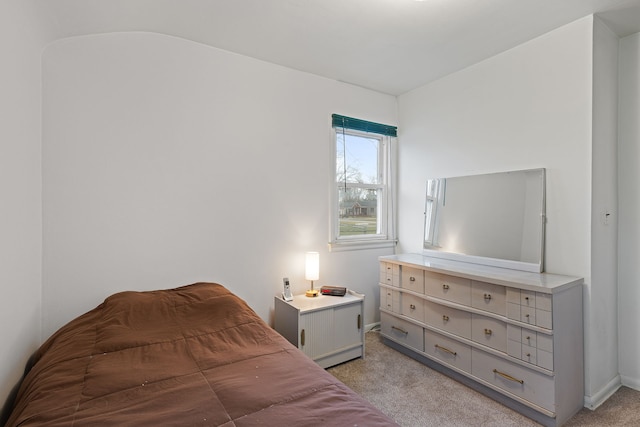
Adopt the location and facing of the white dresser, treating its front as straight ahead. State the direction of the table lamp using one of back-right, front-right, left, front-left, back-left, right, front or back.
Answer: front-right

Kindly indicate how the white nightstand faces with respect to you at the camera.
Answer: facing the viewer and to the right of the viewer

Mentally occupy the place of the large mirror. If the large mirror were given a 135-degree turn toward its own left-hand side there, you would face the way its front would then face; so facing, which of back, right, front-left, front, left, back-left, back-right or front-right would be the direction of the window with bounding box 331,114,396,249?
back

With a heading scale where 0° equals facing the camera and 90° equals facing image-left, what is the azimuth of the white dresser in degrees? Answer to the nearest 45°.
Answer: approximately 45°

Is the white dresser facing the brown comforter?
yes

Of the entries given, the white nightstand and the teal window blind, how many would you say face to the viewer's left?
0

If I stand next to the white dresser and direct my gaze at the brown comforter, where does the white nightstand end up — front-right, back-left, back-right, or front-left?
front-right

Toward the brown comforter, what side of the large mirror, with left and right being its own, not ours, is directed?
front

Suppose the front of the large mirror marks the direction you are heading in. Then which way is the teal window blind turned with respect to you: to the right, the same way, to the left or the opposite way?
to the left

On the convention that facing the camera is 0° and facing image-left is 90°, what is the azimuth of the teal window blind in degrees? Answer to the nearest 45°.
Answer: approximately 315°

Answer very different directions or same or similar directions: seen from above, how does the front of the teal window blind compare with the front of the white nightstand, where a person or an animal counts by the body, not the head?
same or similar directions

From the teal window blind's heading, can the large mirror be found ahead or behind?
ahead

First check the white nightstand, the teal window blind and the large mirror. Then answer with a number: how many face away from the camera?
0

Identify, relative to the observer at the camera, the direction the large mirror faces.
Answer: facing the viewer and to the left of the viewer

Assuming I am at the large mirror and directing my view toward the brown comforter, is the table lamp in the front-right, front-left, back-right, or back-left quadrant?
front-right
